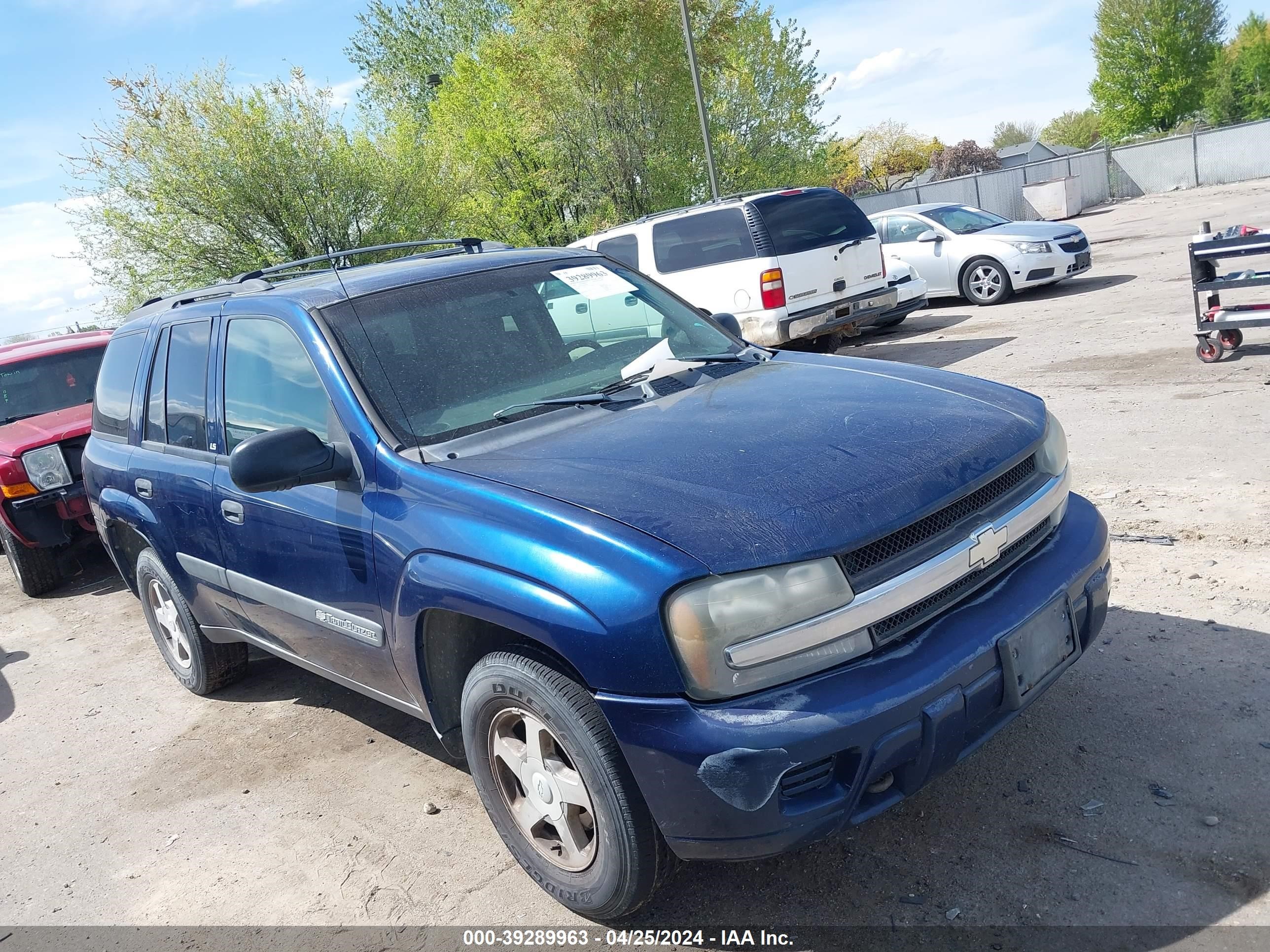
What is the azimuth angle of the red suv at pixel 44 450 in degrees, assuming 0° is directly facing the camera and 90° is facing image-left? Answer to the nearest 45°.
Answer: approximately 315°

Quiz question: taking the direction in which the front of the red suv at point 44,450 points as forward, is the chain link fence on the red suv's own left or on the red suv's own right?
on the red suv's own left

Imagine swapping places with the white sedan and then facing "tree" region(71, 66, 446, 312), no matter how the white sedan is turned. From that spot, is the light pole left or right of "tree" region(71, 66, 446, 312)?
right

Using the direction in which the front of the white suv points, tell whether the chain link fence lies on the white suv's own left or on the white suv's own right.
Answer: on the white suv's own right

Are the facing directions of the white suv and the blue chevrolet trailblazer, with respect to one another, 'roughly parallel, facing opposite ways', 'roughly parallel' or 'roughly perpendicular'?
roughly parallel, facing opposite ways

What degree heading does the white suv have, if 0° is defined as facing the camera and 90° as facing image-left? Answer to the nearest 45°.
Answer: approximately 135°

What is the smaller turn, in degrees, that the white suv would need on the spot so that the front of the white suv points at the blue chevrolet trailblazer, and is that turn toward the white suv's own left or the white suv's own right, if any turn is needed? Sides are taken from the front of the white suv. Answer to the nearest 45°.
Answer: approximately 135° to the white suv's own left

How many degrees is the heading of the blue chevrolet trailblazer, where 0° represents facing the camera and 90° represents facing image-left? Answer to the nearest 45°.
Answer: approximately 315°

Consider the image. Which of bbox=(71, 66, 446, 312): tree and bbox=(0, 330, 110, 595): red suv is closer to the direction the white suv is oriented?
the tree

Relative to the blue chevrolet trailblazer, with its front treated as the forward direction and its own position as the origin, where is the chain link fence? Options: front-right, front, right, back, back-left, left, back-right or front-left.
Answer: left

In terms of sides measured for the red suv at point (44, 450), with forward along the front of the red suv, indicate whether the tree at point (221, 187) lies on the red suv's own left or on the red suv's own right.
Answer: on the red suv's own left

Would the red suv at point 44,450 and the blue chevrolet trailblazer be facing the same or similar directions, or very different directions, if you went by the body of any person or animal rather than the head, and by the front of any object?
same or similar directions

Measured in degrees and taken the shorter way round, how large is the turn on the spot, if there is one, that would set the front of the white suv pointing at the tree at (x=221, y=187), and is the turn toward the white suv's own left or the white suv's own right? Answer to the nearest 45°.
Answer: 0° — it already faces it

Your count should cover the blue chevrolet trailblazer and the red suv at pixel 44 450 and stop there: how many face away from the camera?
0

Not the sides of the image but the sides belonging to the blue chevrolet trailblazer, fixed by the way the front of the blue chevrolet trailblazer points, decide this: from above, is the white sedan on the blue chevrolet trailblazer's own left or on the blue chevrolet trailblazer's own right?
on the blue chevrolet trailblazer's own left

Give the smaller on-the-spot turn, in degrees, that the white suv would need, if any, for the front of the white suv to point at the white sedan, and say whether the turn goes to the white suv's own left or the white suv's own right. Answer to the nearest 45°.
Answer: approximately 90° to the white suv's own right
